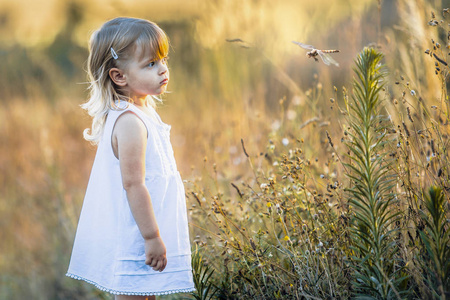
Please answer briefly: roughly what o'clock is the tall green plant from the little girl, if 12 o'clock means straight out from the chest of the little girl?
The tall green plant is roughly at 1 o'clock from the little girl.

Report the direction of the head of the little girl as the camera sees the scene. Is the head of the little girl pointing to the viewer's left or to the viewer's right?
to the viewer's right

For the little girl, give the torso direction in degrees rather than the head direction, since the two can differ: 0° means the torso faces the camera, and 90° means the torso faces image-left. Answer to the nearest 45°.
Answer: approximately 270°
